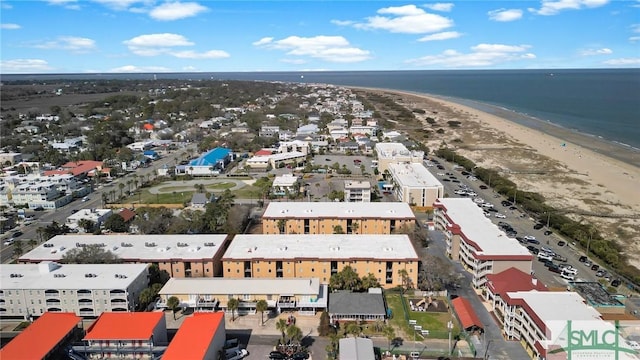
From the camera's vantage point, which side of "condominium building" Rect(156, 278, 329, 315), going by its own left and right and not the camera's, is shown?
front

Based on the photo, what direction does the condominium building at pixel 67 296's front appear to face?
toward the camera

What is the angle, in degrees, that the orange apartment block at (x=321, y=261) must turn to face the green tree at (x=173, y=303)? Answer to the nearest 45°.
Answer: approximately 45° to its right

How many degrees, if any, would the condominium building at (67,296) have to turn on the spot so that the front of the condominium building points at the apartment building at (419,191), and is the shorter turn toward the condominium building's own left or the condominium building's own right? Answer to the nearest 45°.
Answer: approximately 90° to the condominium building's own left

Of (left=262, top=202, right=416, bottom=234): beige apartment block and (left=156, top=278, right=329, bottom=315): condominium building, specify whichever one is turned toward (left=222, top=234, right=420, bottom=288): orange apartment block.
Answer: (left=262, top=202, right=416, bottom=234): beige apartment block

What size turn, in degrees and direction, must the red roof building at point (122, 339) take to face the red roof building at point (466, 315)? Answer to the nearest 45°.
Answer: approximately 90° to its left

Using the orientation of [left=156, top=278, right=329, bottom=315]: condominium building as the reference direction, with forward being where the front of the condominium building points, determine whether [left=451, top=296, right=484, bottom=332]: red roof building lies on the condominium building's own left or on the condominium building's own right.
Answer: on the condominium building's own left

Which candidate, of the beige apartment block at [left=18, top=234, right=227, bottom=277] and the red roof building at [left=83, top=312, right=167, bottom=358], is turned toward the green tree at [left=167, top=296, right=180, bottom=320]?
the beige apartment block

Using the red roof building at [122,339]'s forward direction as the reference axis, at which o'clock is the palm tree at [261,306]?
The palm tree is roughly at 9 o'clock from the red roof building.

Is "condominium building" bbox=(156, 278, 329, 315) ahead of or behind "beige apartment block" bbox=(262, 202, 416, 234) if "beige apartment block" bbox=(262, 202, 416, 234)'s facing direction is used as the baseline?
ahead

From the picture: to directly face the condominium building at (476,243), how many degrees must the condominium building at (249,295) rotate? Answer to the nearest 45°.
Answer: approximately 90° to its left

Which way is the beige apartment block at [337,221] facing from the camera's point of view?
toward the camera
